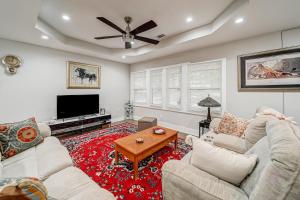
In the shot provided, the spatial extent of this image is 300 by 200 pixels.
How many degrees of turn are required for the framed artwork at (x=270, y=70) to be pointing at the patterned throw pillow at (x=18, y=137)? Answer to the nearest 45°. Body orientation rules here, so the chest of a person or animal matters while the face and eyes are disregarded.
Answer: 0° — it already faces it

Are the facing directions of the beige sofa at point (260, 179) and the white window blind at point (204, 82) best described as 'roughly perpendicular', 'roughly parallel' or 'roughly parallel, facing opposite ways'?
roughly perpendicular

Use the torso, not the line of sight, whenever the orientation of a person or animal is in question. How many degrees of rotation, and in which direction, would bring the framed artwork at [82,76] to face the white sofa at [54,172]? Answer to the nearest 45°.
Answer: approximately 45° to its right

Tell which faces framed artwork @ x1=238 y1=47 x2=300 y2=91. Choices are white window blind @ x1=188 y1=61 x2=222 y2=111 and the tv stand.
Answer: the tv stand

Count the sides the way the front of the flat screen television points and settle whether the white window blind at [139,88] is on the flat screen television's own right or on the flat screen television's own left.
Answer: on the flat screen television's own left

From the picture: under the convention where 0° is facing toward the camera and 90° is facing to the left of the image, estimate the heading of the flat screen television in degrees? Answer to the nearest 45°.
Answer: approximately 315°
